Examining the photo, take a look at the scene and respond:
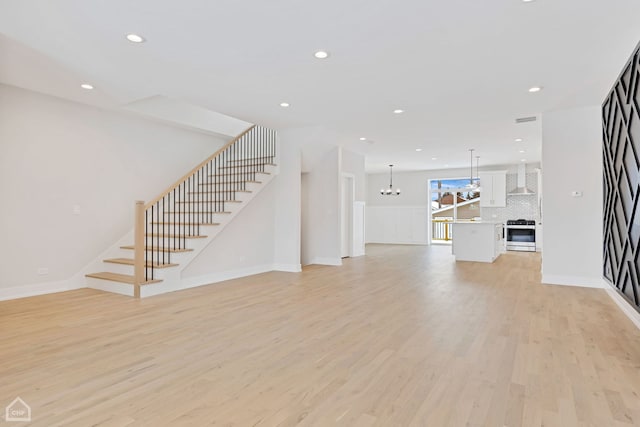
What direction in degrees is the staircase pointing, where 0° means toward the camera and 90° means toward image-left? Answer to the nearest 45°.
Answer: approximately 45°

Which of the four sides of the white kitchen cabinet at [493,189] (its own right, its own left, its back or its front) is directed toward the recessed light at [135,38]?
front

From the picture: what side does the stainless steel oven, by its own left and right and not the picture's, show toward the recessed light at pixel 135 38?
front

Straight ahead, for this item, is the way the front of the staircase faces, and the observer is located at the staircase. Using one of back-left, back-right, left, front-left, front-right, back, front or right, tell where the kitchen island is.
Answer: back-left

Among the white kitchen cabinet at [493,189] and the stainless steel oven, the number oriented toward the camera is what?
2

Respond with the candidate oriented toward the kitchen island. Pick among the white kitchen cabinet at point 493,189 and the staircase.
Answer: the white kitchen cabinet

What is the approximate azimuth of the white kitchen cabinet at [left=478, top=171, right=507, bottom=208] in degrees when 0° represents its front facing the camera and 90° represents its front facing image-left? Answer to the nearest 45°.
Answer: approximately 0°
